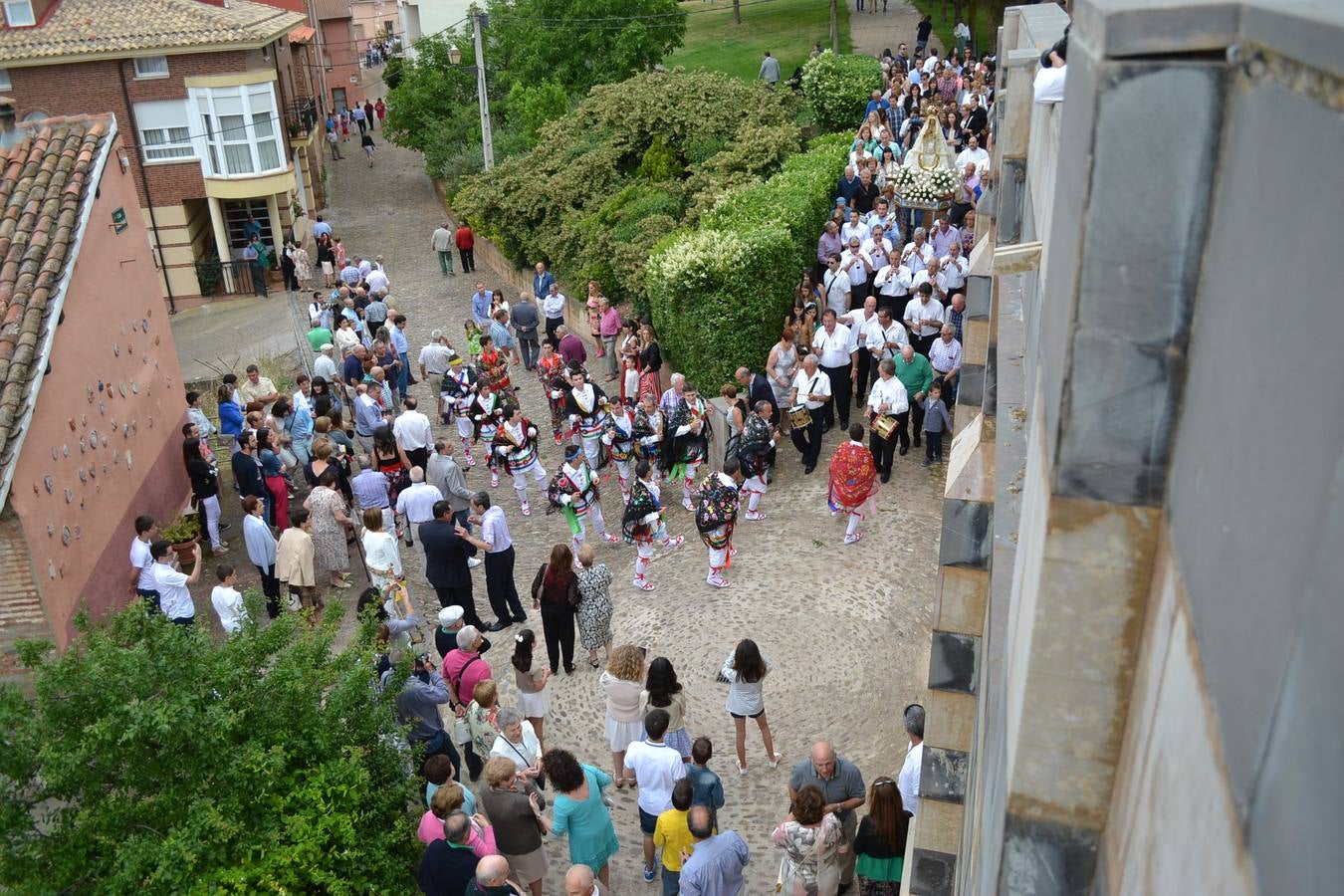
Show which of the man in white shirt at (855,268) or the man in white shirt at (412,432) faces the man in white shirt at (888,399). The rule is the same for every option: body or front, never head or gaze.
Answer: the man in white shirt at (855,268)

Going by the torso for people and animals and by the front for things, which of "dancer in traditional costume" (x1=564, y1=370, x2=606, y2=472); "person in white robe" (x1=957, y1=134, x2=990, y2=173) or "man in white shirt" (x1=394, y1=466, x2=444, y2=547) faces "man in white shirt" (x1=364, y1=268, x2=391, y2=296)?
"man in white shirt" (x1=394, y1=466, x2=444, y2=547)

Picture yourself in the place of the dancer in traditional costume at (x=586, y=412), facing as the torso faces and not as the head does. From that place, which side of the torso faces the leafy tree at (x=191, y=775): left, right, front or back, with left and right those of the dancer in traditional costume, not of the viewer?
front

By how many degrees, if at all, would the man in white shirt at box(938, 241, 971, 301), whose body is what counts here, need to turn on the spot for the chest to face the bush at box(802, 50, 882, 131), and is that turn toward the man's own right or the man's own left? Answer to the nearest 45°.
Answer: approximately 135° to the man's own right

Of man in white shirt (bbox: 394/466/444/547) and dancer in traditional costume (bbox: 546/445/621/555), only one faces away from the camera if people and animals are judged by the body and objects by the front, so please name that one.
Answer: the man in white shirt

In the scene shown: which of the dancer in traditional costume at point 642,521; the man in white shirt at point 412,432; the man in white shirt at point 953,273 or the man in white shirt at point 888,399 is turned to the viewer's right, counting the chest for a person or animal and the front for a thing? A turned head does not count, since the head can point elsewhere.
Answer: the dancer in traditional costume

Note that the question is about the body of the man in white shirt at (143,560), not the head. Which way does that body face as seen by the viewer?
to the viewer's right

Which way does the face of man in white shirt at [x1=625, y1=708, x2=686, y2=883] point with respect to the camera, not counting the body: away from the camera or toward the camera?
away from the camera

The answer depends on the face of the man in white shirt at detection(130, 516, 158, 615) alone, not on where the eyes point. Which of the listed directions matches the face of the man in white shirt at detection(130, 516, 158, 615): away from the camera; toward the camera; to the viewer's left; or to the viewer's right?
to the viewer's right

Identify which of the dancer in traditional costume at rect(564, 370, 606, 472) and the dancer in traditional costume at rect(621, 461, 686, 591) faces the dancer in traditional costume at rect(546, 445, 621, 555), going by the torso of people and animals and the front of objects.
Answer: the dancer in traditional costume at rect(564, 370, 606, 472)

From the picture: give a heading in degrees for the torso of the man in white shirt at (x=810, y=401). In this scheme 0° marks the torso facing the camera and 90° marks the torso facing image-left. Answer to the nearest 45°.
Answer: approximately 45°

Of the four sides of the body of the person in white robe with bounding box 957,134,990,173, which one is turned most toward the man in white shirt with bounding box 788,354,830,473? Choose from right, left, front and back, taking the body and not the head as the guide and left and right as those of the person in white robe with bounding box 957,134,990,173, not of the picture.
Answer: front

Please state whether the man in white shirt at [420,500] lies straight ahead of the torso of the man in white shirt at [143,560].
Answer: yes

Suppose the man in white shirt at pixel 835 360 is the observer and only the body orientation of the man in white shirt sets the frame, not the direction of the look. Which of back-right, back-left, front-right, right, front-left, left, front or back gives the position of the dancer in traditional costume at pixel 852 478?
front-left
